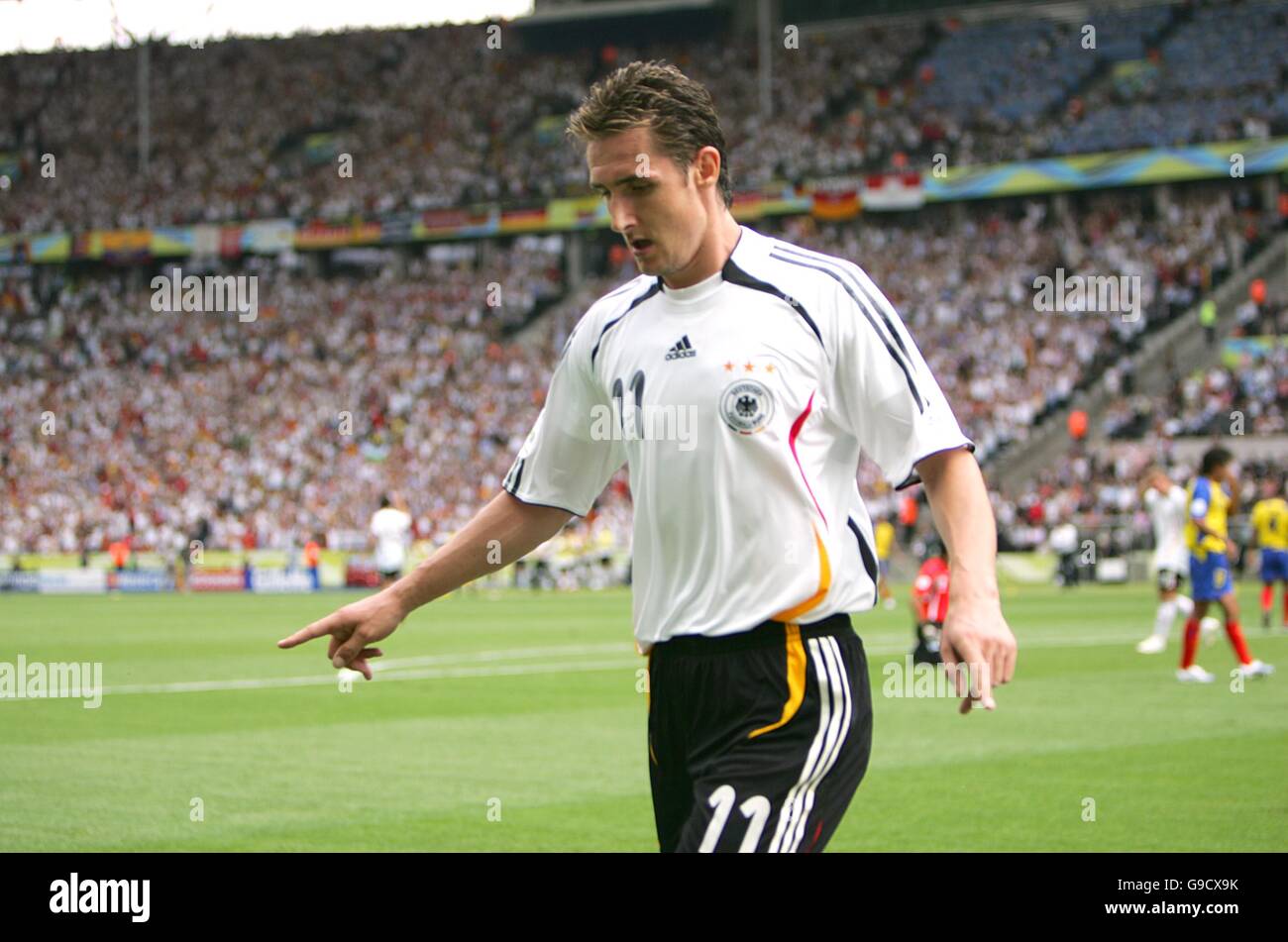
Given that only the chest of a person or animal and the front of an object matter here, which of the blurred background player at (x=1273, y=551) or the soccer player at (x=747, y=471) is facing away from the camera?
the blurred background player

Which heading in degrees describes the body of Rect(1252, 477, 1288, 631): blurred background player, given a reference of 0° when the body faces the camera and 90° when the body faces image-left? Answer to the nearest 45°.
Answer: approximately 180°

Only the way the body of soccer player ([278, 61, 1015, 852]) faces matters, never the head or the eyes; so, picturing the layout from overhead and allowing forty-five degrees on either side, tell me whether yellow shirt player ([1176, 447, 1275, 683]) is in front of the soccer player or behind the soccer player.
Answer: behind

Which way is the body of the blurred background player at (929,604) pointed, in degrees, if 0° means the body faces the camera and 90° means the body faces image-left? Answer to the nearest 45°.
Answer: approximately 180°

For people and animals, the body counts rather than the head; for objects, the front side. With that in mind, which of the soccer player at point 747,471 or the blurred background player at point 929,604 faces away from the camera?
the blurred background player

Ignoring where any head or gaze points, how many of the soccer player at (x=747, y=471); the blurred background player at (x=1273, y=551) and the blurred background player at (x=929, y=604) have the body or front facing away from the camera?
2

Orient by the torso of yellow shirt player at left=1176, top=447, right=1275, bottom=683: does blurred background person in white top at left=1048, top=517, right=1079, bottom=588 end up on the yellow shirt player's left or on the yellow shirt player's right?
on the yellow shirt player's left
